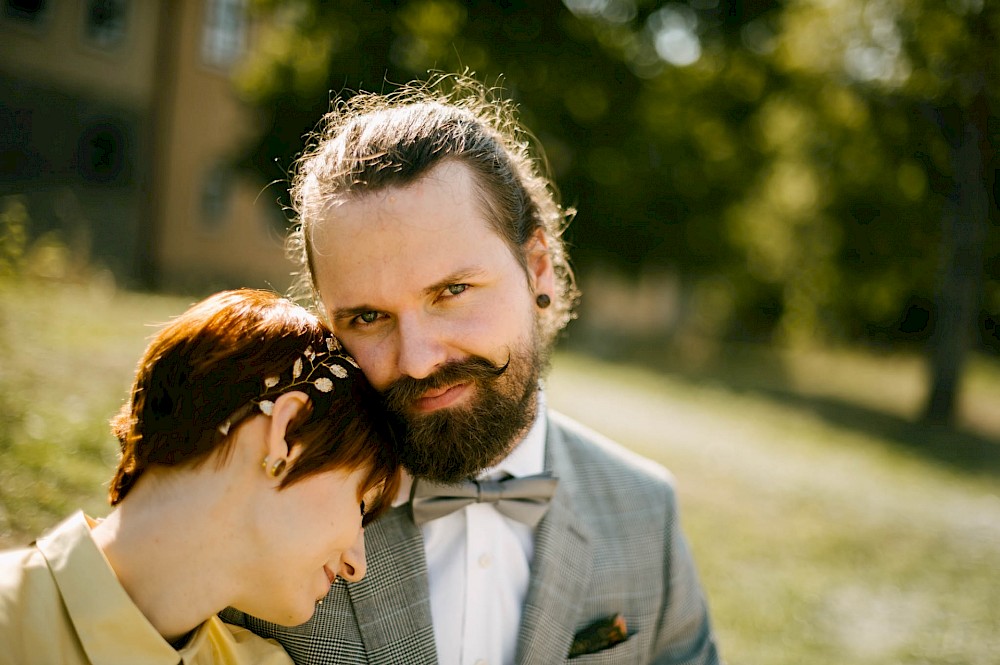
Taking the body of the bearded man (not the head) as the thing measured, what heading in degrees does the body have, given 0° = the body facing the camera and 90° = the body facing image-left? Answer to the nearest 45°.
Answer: approximately 0°

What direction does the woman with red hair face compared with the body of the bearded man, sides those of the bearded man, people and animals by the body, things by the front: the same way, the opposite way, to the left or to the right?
to the left

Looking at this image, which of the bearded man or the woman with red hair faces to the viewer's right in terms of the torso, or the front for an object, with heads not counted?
the woman with red hair

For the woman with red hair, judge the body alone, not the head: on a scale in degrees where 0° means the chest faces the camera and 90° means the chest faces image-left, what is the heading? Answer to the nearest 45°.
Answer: approximately 270°

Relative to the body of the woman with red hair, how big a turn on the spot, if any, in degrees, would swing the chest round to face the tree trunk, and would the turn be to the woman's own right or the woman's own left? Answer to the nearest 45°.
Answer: approximately 45° to the woman's own left

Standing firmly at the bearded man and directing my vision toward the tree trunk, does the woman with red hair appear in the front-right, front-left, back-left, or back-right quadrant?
back-left

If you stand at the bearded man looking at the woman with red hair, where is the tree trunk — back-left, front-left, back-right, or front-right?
back-right

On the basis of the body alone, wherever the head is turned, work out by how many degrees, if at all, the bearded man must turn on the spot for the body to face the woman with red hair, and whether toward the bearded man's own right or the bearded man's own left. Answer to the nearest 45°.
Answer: approximately 45° to the bearded man's own right

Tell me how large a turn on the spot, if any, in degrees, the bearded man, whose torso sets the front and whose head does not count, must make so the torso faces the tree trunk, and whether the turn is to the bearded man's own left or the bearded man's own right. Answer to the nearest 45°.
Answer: approximately 135° to the bearded man's own left
